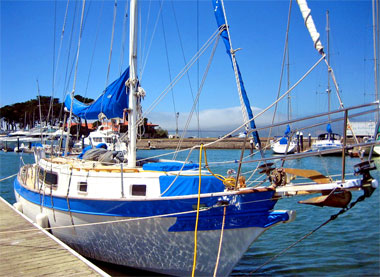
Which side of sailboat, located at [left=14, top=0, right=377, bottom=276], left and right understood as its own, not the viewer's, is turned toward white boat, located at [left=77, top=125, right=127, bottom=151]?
back

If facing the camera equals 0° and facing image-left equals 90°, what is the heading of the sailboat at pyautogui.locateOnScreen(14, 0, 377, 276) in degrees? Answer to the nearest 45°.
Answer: approximately 315°
